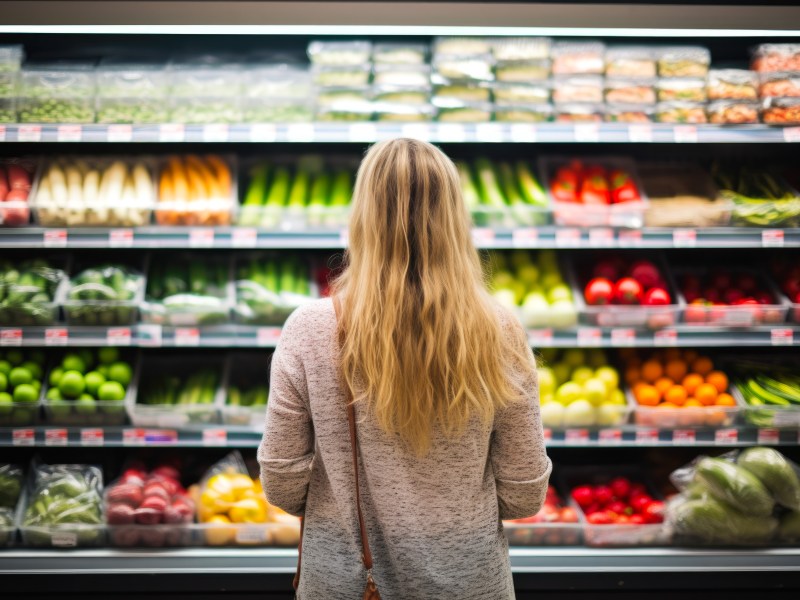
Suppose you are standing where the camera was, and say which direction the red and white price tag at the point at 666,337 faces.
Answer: facing the viewer

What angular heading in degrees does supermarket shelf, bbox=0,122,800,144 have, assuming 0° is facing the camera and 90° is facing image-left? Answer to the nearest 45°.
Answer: approximately 0°

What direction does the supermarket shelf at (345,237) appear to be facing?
toward the camera

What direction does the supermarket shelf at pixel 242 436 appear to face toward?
toward the camera

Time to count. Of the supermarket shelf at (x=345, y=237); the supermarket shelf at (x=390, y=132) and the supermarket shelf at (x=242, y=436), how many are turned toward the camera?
3

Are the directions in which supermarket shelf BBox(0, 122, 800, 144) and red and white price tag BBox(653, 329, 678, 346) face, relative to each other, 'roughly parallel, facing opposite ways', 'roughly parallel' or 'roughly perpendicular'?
roughly parallel

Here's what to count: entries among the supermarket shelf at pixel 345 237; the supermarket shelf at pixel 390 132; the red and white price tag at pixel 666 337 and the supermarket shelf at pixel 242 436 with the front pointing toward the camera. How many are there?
4

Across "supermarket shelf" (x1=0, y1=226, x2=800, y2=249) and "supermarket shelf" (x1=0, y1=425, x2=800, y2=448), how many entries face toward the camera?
2
